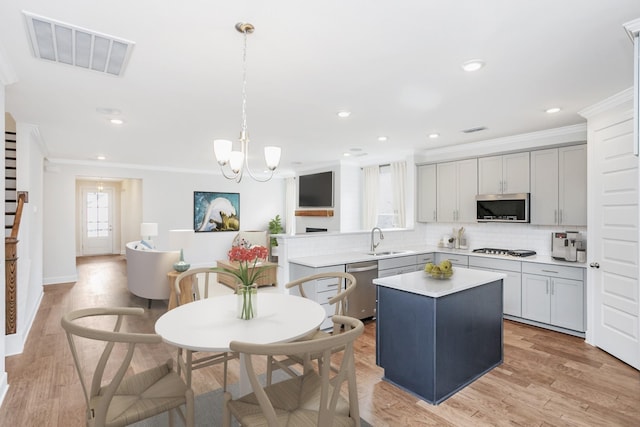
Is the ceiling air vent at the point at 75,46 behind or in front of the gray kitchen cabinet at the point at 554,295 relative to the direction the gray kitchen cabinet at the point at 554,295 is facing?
in front

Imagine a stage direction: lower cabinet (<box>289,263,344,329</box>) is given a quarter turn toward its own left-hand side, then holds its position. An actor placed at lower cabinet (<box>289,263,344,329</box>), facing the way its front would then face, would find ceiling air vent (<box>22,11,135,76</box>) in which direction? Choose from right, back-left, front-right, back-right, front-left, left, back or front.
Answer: back

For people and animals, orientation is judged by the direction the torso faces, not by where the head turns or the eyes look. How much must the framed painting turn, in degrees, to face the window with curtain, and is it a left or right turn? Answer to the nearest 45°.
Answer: approximately 45° to its left

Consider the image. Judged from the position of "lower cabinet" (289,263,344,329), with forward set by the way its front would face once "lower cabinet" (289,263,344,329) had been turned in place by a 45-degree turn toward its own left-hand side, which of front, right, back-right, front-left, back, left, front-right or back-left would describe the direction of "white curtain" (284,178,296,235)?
left

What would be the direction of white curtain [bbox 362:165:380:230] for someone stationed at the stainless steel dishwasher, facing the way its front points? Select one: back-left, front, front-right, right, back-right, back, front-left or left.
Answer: back-left

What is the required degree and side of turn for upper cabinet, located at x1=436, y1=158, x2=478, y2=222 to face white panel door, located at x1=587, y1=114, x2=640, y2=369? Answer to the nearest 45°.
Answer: approximately 90° to its left

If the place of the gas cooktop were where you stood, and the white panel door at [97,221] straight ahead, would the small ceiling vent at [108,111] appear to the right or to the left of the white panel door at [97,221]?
left

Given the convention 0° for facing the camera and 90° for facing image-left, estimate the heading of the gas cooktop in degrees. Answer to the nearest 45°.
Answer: approximately 0°

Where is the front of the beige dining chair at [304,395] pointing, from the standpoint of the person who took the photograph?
facing away from the viewer and to the left of the viewer

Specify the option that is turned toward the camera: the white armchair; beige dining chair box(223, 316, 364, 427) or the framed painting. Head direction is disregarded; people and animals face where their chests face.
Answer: the framed painting

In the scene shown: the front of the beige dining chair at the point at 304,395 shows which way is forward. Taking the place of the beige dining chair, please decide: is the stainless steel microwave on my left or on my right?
on my right

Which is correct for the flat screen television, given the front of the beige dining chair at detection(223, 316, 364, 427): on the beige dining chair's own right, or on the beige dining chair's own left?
on the beige dining chair's own right

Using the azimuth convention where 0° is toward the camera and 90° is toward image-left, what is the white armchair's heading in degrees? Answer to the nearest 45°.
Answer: approximately 225°
